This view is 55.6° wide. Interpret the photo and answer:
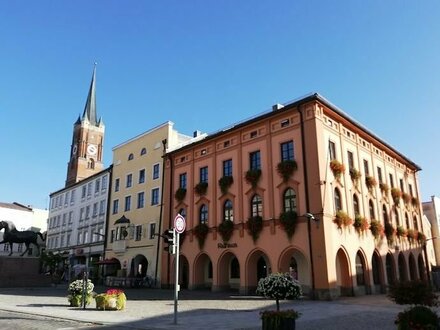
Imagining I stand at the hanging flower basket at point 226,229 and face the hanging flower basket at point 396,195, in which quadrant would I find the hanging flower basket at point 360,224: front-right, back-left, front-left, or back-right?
front-right

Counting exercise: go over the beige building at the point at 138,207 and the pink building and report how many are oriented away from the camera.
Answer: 0

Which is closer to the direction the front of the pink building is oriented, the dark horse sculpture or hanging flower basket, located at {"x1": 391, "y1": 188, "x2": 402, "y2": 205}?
the dark horse sculpture

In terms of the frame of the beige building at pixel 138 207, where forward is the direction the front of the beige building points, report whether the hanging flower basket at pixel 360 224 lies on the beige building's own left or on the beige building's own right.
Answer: on the beige building's own left

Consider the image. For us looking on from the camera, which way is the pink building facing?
facing the viewer and to the left of the viewer

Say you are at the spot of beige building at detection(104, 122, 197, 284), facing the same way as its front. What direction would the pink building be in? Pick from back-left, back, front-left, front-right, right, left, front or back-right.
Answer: left

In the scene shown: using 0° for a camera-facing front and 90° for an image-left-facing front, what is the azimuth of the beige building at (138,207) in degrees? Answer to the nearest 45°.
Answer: approximately 45°

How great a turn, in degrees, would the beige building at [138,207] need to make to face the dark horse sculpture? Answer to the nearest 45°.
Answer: approximately 45° to its right

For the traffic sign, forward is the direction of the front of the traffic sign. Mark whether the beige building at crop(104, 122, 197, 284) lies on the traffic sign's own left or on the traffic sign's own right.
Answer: on the traffic sign's own right

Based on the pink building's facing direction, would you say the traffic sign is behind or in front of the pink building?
in front

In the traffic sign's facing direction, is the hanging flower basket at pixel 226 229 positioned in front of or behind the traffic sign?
behind

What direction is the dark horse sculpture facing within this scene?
to the viewer's left

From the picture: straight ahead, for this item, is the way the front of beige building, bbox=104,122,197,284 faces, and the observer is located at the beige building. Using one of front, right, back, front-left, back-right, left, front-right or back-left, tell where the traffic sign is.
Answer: front-left
